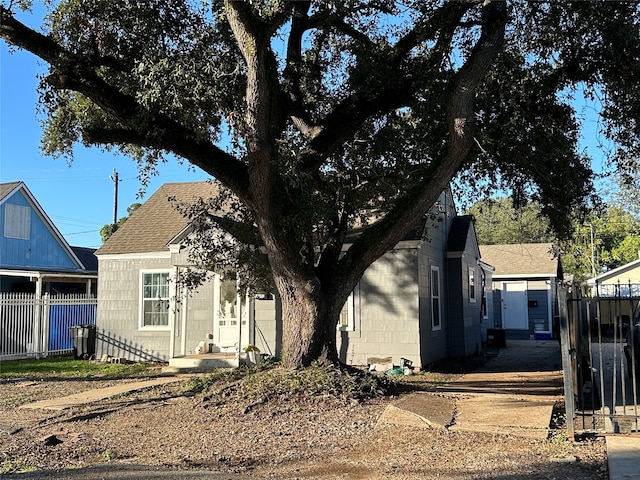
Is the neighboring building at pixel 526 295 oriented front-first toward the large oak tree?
yes

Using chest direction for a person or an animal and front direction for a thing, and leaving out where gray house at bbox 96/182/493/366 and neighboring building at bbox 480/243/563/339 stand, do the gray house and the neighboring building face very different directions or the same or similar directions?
same or similar directions

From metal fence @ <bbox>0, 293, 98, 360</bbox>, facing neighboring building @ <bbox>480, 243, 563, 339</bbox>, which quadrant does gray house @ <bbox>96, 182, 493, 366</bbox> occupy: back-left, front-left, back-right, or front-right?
front-right

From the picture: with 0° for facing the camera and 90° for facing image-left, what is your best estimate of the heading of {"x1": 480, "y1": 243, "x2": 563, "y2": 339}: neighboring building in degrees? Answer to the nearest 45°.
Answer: approximately 0°

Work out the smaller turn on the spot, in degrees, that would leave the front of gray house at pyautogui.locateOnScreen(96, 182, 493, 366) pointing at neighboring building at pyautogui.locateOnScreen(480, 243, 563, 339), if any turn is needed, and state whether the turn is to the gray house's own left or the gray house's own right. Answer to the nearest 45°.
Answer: approximately 135° to the gray house's own left

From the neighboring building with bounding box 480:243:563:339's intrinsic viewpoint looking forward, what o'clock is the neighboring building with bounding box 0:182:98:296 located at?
the neighboring building with bounding box 0:182:98:296 is roughly at 2 o'clock from the neighboring building with bounding box 480:243:563:339.

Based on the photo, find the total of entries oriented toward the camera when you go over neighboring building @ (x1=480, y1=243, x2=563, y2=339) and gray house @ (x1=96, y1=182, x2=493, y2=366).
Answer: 2

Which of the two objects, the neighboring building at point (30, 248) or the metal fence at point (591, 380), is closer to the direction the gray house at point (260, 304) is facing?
the metal fence

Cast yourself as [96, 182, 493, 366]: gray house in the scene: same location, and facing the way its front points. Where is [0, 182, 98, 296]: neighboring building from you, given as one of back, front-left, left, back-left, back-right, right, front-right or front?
back-right

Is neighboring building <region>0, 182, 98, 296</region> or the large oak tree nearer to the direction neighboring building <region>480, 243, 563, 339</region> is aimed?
the large oak tree

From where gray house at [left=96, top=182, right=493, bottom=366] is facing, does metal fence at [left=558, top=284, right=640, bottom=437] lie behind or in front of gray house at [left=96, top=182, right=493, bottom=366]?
in front

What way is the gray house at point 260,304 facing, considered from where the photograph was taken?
facing the viewer

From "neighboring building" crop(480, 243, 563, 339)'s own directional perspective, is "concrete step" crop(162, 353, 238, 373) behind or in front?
in front

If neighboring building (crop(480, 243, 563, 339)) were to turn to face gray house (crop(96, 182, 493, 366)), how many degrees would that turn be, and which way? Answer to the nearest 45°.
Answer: approximately 45° to its right
